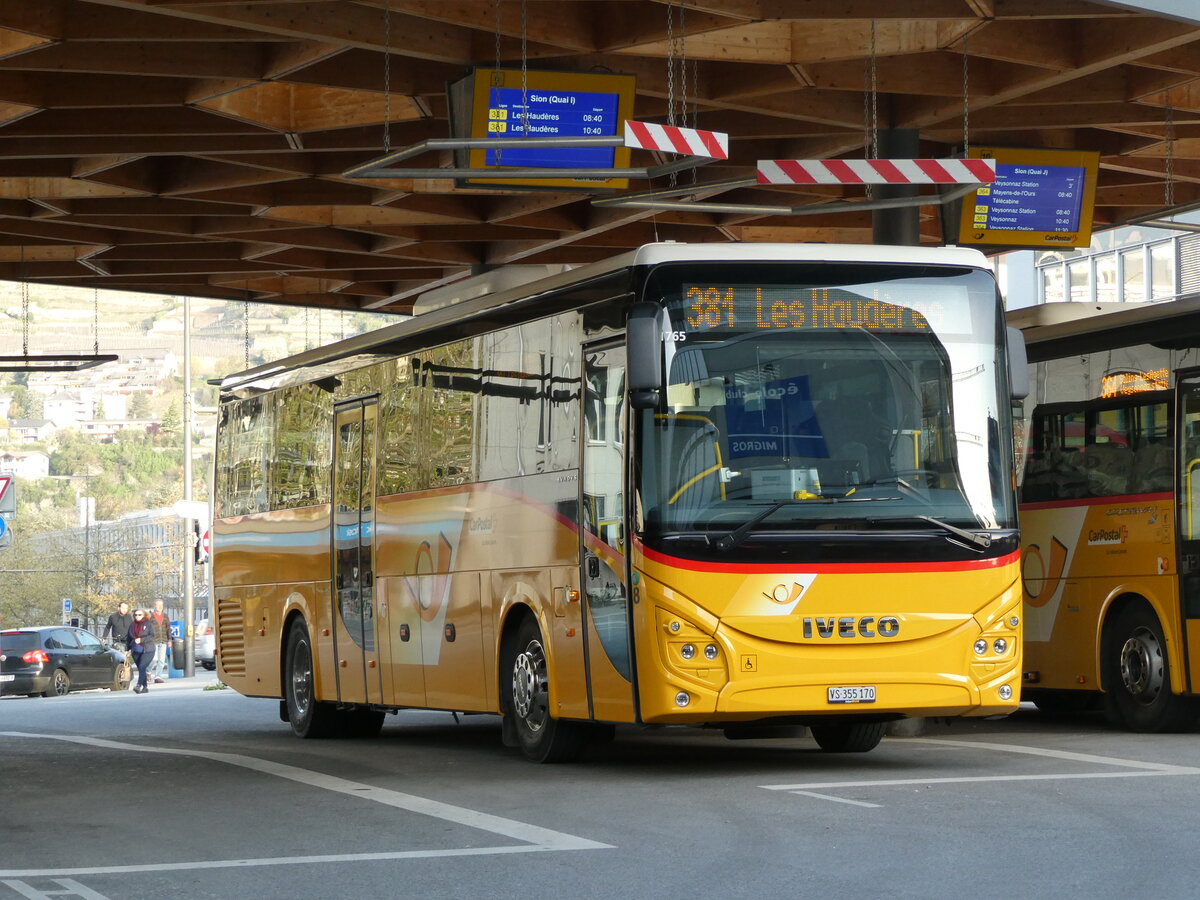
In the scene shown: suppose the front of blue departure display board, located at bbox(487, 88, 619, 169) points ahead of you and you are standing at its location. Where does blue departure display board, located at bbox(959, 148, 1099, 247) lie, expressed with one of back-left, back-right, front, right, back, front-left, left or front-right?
back-left

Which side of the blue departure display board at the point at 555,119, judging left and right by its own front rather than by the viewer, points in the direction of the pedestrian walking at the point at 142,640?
back

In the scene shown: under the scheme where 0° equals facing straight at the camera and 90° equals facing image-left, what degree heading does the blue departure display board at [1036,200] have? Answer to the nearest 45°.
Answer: approximately 0°

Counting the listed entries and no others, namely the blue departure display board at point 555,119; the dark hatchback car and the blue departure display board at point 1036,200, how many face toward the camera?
2

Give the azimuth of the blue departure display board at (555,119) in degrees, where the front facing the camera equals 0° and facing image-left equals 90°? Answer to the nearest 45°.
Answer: approximately 0°

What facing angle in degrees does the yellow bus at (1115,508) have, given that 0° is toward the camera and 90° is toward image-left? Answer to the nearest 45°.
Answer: approximately 315°

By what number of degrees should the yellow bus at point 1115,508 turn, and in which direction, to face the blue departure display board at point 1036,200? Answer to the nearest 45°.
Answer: approximately 135° to its left

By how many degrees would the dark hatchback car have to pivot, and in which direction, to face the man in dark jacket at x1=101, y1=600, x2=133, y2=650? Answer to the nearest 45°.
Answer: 0° — it already faces them

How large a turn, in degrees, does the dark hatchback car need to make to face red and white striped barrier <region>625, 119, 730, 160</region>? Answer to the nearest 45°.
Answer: approximately 135° to its right

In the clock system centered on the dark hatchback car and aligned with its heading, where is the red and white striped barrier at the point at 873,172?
The red and white striped barrier is roughly at 4 o'clock from the dark hatchback car.

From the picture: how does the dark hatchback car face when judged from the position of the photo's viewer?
facing away from the viewer and to the right of the viewer

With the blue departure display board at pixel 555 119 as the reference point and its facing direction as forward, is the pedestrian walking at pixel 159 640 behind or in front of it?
behind
